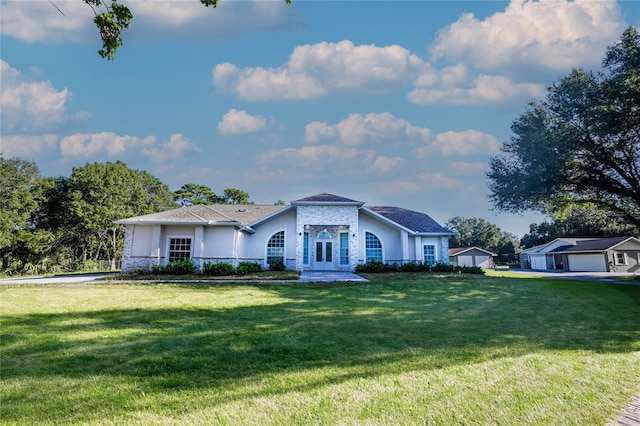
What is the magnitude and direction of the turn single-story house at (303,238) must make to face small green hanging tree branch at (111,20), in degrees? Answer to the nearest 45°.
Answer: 0° — it already faces it

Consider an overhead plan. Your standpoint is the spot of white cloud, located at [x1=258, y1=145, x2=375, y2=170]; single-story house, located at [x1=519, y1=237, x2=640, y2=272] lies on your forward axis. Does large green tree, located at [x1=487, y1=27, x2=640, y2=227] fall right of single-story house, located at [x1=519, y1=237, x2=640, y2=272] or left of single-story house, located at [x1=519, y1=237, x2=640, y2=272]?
right

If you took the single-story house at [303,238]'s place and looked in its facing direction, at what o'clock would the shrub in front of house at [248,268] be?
The shrub in front of house is roughly at 2 o'clock from the single-story house.

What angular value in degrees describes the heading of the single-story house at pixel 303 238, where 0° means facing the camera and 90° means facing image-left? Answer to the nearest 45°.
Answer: approximately 0°

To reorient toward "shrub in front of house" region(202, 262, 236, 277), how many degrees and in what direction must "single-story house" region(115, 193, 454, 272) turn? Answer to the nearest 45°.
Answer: approximately 45° to its right

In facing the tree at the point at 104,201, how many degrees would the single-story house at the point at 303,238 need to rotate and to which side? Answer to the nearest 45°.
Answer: approximately 135° to its right
